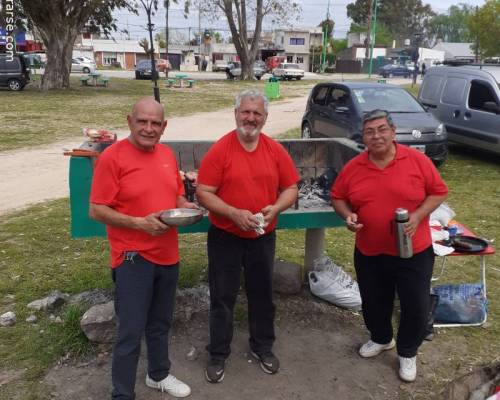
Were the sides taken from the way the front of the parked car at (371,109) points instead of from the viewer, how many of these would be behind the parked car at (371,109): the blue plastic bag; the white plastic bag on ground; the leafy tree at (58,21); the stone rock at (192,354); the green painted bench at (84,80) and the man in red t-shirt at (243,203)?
2

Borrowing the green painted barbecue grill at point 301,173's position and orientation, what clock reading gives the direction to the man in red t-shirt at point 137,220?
The man in red t-shirt is roughly at 1 o'clock from the green painted barbecue grill.

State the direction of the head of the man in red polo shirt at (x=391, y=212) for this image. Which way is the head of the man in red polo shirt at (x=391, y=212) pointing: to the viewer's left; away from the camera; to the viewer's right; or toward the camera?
toward the camera

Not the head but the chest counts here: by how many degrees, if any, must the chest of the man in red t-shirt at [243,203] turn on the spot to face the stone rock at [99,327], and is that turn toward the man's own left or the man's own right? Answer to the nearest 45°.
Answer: approximately 90° to the man's own right

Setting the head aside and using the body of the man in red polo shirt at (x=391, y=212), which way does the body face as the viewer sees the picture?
toward the camera

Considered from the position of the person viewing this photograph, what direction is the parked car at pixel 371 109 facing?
facing the viewer and to the right of the viewer

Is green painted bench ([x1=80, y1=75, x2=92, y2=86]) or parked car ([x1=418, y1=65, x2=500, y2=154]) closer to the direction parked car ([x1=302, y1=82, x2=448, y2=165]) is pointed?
the parked car

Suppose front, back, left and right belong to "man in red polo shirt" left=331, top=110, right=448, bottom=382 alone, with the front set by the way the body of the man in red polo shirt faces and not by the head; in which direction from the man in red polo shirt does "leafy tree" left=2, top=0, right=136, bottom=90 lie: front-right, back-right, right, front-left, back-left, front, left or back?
back-right
